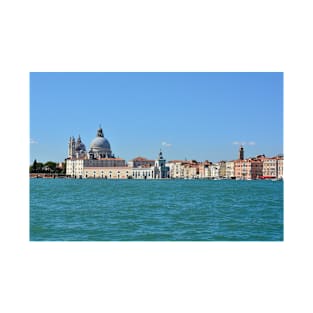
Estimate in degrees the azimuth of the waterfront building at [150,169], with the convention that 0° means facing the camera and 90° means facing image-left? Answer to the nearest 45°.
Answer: approximately 0°

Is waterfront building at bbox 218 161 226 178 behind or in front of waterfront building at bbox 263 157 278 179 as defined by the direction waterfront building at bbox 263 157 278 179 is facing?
behind

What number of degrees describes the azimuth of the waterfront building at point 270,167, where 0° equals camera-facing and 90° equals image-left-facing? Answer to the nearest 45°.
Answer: approximately 0°

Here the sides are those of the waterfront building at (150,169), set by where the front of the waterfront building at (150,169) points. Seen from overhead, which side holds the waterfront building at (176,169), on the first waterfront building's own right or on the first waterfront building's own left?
on the first waterfront building's own left

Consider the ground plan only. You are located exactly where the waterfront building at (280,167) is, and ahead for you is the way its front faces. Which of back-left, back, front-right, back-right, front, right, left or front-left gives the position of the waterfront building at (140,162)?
back-right
